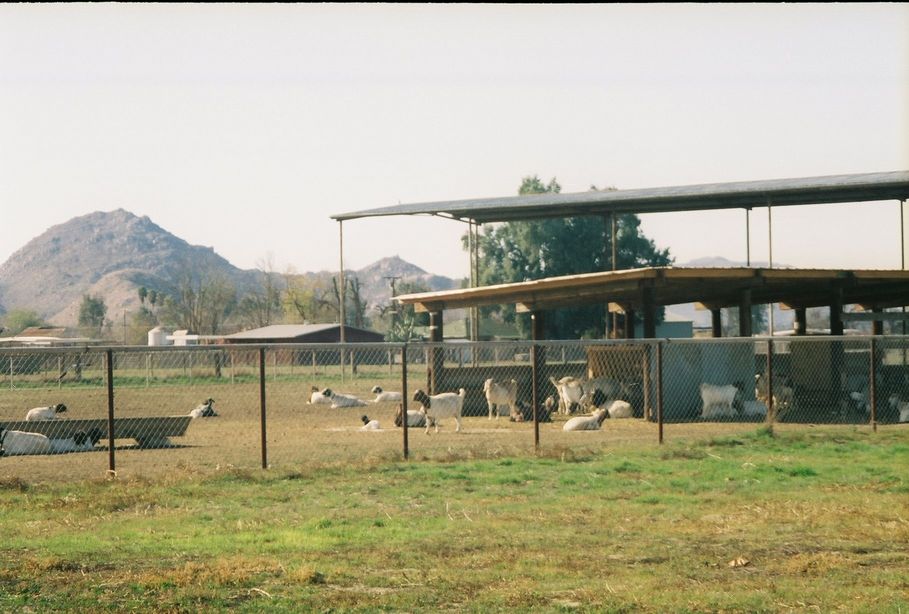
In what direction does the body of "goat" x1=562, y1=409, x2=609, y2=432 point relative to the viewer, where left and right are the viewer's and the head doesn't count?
facing to the right of the viewer

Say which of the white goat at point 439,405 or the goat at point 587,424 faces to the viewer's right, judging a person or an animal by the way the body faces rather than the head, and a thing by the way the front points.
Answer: the goat

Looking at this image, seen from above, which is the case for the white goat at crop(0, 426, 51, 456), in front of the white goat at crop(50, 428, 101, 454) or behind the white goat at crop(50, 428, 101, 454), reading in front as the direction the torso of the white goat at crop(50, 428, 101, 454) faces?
behind

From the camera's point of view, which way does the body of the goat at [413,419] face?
to the viewer's left

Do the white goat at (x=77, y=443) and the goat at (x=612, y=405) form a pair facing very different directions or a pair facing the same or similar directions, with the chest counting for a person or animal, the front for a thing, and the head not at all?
very different directions

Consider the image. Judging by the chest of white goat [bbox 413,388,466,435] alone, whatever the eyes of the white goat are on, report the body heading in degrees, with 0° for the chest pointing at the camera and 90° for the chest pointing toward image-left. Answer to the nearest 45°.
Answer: approximately 90°

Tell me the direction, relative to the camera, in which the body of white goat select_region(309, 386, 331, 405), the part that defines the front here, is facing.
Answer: to the viewer's left

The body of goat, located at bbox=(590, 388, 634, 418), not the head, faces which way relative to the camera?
to the viewer's left
